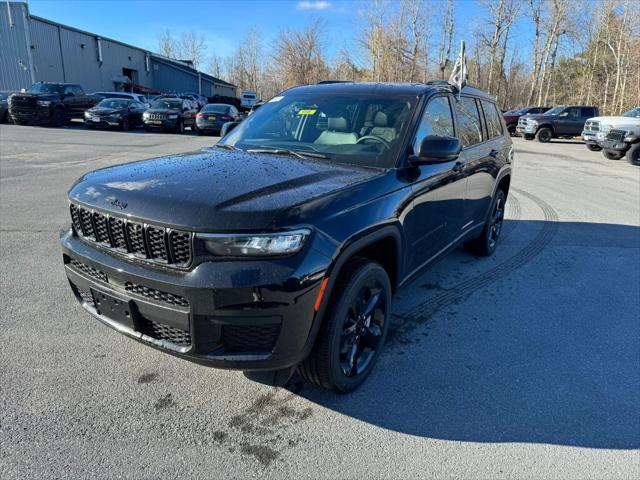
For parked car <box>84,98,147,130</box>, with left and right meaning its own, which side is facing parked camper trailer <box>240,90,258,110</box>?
back

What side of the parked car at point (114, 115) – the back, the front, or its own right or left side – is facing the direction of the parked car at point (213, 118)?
left

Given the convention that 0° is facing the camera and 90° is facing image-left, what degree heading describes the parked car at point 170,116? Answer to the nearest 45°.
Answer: approximately 45°

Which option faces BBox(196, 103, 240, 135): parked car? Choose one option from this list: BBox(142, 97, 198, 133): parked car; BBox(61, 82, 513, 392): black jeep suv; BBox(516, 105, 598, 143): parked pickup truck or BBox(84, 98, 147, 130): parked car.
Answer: BBox(516, 105, 598, 143): parked pickup truck

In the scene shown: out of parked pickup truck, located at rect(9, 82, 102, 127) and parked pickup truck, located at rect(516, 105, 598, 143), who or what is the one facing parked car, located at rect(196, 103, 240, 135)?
parked pickup truck, located at rect(516, 105, 598, 143)

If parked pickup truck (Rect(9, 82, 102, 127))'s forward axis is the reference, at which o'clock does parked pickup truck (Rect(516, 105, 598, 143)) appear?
parked pickup truck (Rect(516, 105, 598, 143)) is roughly at 8 o'clock from parked pickup truck (Rect(9, 82, 102, 127)).

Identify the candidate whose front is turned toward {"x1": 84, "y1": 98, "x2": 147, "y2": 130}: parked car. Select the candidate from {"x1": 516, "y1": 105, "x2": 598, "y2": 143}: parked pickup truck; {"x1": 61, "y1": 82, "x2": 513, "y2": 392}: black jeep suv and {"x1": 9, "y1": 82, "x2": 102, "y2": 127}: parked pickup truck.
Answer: {"x1": 516, "y1": 105, "x2": 598, "y2": 143}: parked pickup truck

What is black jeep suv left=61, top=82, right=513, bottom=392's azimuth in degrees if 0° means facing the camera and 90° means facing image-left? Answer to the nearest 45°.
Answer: approximately 45°
